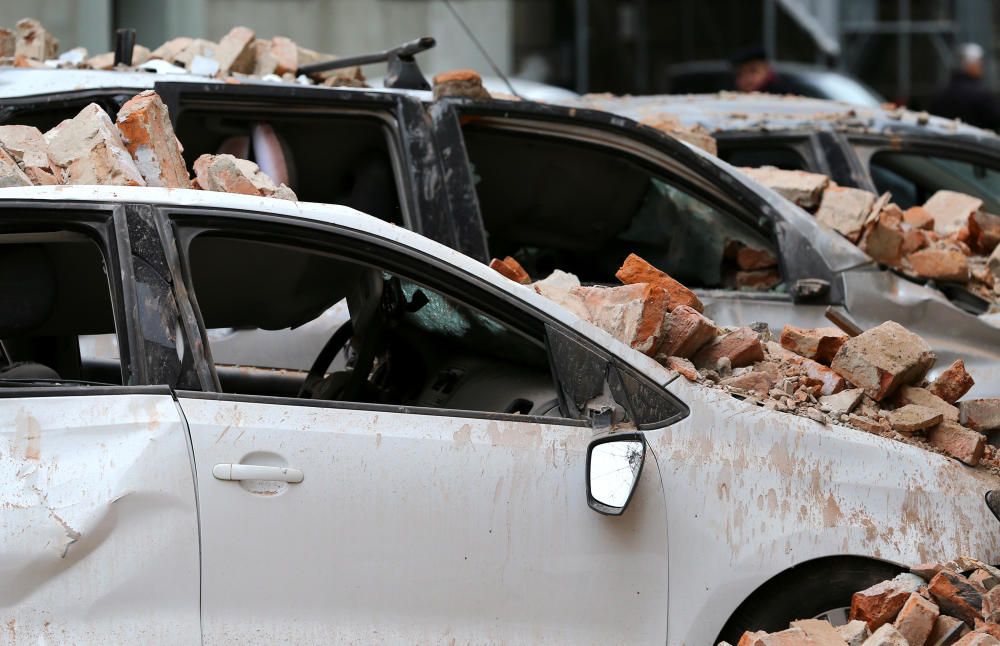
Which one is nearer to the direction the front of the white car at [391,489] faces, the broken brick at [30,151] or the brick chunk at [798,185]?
the brick chunk

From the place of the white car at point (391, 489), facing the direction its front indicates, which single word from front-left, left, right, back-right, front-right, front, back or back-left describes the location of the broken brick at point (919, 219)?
front-left

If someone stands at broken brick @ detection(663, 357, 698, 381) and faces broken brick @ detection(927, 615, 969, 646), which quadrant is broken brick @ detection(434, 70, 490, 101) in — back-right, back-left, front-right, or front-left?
back-left

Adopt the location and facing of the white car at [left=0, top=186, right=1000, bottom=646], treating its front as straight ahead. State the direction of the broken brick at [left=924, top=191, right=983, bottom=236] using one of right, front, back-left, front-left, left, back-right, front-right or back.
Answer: front-left

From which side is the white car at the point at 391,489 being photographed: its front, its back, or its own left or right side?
right

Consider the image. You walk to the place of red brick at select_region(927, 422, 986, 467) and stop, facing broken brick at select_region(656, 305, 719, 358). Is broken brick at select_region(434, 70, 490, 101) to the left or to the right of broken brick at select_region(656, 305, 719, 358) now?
right
